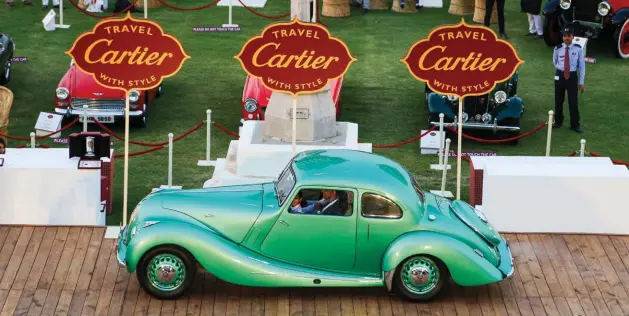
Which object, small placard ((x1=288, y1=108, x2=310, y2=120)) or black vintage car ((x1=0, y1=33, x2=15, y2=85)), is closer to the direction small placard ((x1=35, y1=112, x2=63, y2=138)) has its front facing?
the small placard

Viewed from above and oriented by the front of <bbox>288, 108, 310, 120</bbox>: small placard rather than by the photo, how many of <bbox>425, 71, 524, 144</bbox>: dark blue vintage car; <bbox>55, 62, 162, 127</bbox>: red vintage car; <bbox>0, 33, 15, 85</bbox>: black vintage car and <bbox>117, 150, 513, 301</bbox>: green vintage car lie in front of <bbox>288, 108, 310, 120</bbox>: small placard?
1

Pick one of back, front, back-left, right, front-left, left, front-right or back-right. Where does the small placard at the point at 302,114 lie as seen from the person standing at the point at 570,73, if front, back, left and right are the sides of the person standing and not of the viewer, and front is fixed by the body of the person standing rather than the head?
front-right

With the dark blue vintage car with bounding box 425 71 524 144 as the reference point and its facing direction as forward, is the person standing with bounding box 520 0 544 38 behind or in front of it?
behind

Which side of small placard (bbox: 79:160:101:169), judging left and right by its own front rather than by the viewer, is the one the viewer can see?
front

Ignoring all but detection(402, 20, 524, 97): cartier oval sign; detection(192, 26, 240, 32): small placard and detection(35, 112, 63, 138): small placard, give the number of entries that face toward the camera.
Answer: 3

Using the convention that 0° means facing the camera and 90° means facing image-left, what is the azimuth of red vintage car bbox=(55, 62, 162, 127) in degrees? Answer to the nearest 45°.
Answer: approximately 0°

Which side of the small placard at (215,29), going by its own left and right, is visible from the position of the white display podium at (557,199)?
front

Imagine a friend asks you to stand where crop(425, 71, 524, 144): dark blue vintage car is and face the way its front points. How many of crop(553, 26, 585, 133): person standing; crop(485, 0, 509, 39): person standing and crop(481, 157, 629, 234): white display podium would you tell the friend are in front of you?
1

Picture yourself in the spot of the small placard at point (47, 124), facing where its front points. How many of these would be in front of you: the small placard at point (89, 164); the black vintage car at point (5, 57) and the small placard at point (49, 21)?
1
